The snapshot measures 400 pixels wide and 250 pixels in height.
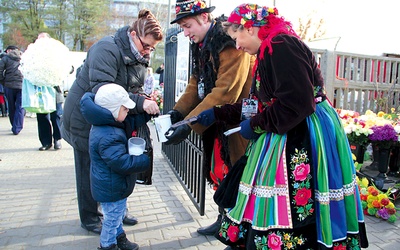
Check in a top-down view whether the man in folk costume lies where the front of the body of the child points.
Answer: yes

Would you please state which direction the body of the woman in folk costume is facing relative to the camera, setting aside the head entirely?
to the viewer's left

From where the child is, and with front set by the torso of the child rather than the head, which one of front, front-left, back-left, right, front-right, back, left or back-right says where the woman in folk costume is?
front-right

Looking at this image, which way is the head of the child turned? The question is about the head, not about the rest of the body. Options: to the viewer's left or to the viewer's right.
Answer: to the viewer's right

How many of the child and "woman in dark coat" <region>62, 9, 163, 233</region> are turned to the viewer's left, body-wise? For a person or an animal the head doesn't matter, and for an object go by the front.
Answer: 0

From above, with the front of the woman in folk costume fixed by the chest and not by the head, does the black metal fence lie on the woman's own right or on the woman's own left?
on the woman's own right

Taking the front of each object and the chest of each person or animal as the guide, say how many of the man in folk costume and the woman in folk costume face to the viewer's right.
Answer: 0

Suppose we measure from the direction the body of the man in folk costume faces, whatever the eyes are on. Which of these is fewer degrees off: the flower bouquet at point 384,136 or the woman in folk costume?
the woman in folk costume

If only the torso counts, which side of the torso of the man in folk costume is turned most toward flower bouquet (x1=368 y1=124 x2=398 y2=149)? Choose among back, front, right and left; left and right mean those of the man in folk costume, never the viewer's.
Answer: back

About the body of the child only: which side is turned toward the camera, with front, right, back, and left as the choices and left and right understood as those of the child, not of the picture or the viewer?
right

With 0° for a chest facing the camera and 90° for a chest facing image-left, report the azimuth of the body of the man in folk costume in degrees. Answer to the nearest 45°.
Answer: approximately 45°

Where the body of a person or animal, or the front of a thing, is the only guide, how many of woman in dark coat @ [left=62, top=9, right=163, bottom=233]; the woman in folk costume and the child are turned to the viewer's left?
1

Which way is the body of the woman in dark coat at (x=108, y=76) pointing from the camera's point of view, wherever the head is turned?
to the viewer's right
